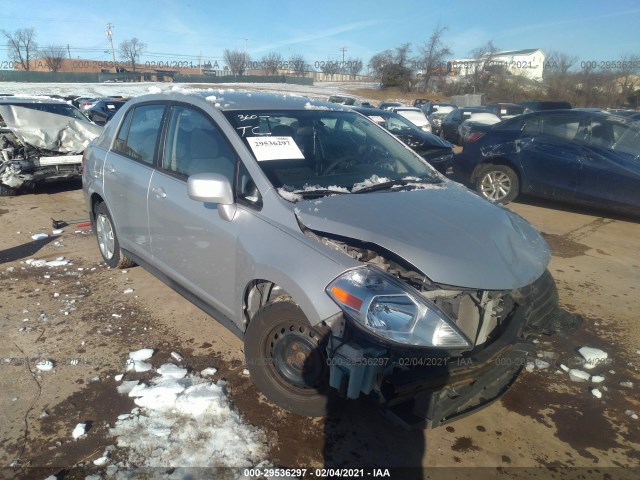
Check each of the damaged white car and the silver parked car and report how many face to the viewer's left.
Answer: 0

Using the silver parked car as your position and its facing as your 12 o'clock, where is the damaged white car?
The damaged white car is roughly at 6 o'clock from the silver parked car.

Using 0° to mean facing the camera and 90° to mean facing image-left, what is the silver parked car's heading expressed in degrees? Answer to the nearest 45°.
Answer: approximately 315°

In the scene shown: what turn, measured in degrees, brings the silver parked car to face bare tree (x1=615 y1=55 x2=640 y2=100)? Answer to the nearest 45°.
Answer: approximately 90° to its left
